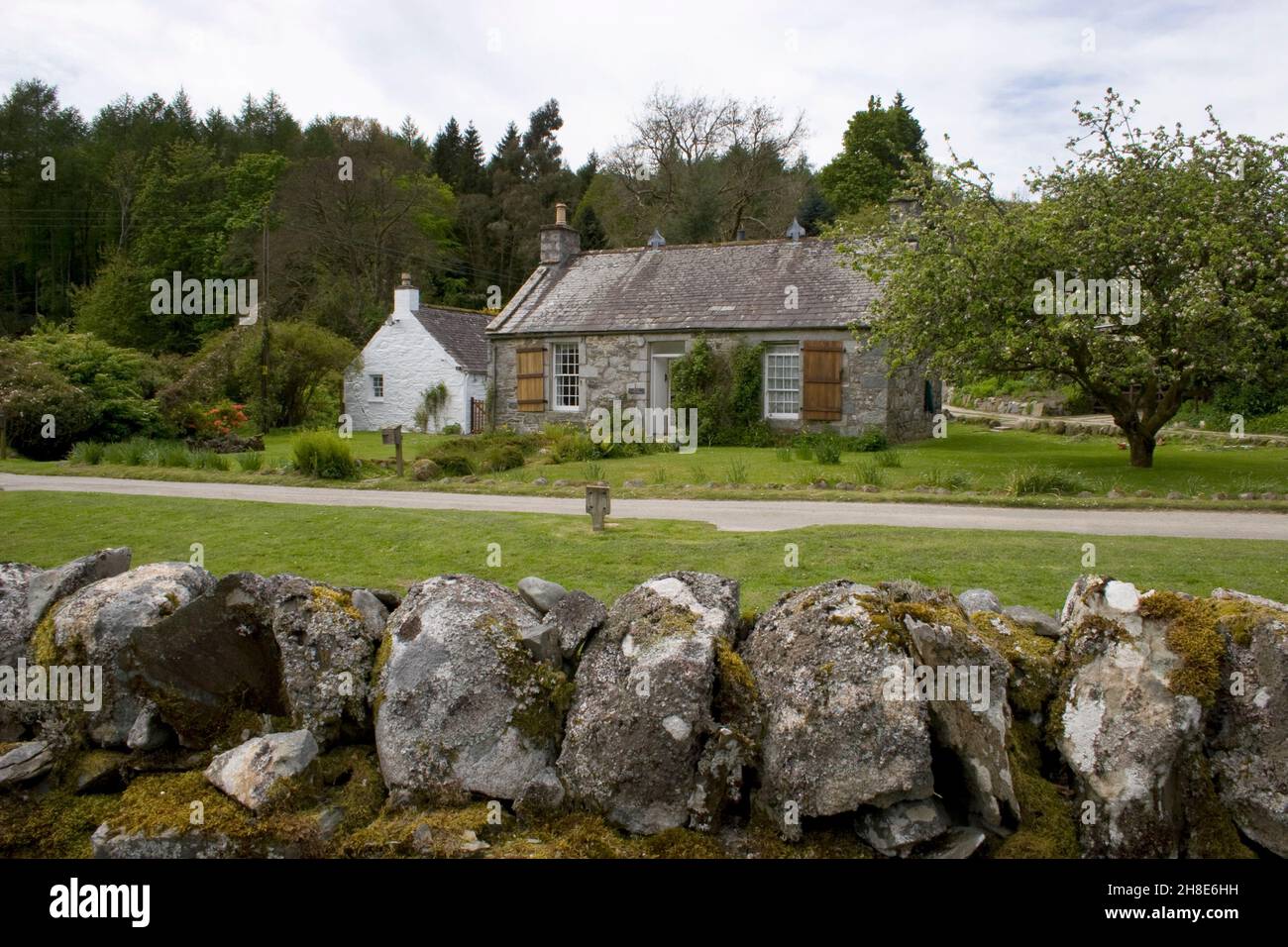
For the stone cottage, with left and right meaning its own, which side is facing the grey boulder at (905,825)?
front

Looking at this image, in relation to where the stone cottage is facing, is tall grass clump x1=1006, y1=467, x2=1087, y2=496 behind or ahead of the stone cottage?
ahead

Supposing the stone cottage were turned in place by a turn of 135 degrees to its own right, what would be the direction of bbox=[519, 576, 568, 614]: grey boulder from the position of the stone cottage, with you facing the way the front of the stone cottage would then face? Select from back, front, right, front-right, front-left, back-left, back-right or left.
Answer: back-left

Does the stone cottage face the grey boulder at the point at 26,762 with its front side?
yes

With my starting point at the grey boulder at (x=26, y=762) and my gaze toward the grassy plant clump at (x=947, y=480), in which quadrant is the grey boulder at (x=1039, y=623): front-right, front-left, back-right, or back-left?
front-right

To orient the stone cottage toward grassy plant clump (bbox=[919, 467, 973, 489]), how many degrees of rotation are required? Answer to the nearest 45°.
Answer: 0° — it already faces it

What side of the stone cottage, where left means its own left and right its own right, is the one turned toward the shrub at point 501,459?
front

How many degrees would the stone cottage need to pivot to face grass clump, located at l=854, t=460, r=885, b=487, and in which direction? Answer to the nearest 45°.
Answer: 0° — it already faces it

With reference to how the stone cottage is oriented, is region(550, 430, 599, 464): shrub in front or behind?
in front

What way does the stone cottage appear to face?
toward the camera

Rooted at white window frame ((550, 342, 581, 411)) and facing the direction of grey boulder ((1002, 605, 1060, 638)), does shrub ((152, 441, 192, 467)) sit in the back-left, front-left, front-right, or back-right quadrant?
front-right

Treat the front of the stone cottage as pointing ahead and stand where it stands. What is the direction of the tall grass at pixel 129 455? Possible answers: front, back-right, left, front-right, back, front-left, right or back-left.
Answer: front-right

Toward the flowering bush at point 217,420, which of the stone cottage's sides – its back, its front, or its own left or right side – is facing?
right

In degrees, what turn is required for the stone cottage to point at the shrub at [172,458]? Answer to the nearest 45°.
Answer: approximately 45° to its right

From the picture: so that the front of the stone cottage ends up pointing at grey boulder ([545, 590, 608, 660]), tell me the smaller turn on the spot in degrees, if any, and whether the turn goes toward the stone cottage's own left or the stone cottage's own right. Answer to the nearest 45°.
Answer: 0° — it already faces it

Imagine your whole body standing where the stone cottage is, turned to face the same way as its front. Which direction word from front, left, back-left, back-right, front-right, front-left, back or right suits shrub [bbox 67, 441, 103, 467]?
front-right

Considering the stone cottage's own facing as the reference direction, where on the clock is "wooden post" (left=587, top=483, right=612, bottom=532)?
The wooden post is roughly at 12 o'clock from the stone cottage.

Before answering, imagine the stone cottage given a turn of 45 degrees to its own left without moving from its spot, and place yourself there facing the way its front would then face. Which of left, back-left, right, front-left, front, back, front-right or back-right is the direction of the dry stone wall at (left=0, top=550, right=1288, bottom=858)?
front-right

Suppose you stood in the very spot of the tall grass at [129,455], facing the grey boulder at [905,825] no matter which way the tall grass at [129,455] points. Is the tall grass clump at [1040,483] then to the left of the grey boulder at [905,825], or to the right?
left
